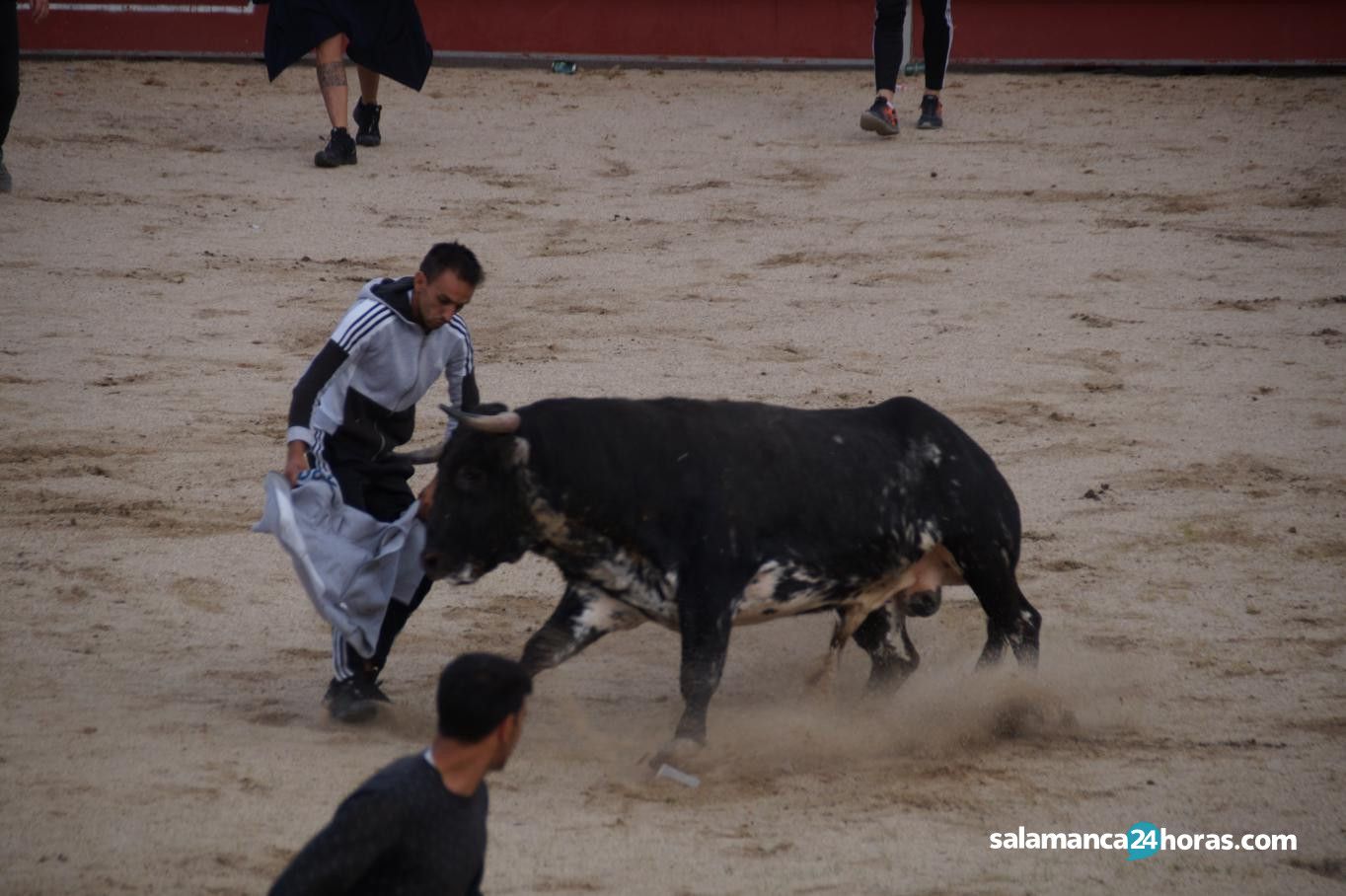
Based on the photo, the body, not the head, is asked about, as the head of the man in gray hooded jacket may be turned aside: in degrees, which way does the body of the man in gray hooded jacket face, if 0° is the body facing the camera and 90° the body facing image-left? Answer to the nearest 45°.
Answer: approximately 315°

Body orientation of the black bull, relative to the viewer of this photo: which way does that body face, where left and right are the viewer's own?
facing to the left of the viewer

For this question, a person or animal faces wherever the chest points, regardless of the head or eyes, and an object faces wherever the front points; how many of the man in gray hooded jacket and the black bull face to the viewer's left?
1

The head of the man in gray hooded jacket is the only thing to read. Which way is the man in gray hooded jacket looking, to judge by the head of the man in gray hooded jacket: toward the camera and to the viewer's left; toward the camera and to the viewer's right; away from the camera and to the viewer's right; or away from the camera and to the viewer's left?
toward the camera and to the viewer's right

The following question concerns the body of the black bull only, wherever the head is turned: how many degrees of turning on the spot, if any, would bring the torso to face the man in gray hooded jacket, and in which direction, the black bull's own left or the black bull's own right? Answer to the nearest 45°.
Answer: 0° — it already faces them

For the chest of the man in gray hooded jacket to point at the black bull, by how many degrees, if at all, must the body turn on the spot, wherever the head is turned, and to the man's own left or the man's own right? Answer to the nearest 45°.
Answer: approximately 45° to the man's own left
